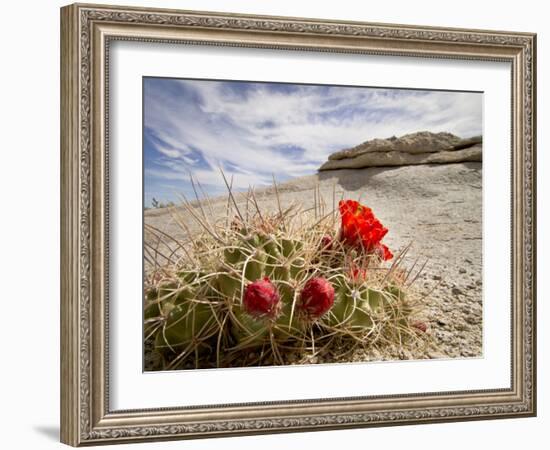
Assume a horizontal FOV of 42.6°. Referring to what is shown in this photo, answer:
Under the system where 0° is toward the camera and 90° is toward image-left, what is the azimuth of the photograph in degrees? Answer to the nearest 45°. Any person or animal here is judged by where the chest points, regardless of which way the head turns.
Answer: approximately 315°

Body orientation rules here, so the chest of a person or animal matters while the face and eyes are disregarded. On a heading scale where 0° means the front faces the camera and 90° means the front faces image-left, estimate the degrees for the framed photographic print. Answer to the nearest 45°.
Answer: approximately 315°
